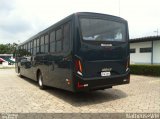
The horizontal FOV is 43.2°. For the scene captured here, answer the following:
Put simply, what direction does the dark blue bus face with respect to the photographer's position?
facing away from the viewer and to the left of the viewer

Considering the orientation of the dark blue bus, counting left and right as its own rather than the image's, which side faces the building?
right
